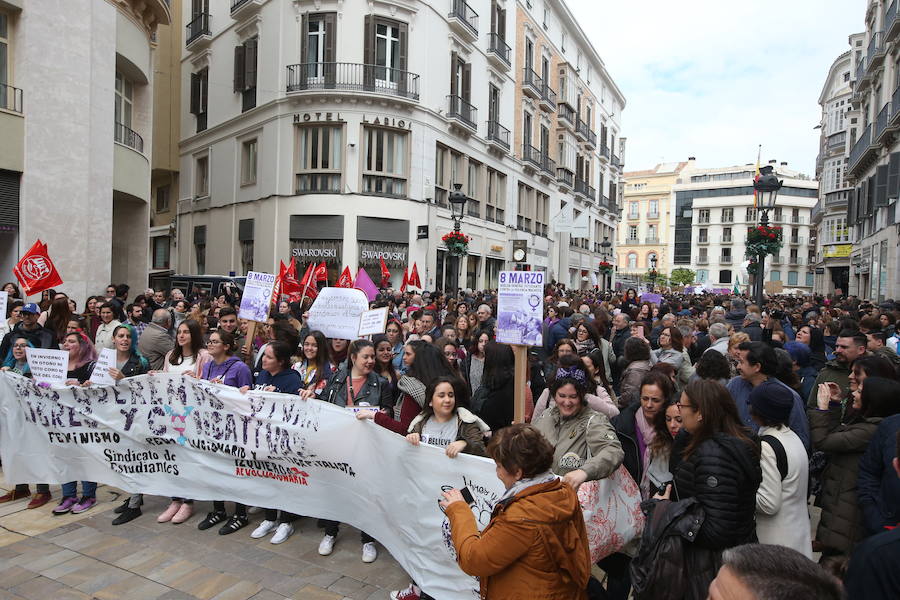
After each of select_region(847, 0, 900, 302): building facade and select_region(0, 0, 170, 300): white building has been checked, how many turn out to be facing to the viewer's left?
1

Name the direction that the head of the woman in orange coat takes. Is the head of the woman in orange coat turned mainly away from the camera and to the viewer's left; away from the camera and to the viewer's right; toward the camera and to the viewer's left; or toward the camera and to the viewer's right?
away from the camera and to the viewer's left

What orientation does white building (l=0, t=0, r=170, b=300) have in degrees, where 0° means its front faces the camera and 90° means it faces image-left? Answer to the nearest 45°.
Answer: approximately 315°

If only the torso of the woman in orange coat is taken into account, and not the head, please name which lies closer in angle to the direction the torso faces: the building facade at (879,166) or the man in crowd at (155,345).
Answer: the man in crowd

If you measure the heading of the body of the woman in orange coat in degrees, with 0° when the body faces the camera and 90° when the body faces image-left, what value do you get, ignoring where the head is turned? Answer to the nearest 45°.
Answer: approximately 135°

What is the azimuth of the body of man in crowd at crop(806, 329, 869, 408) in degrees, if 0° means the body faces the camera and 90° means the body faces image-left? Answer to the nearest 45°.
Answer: approximately 45°

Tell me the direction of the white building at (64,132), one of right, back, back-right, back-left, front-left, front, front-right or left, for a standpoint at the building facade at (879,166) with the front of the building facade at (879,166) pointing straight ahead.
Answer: front-left

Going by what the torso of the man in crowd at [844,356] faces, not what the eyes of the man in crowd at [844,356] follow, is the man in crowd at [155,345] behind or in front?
in front

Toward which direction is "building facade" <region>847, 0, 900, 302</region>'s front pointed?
to the viewer's left

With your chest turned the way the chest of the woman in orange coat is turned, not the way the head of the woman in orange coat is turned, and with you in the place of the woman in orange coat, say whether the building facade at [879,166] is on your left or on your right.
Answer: on your right

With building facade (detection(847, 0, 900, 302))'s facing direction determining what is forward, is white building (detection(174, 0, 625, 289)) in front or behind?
in front
